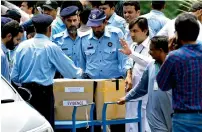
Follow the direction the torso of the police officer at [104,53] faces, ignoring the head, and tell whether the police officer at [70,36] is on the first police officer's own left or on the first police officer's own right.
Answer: on the first police officer's own right

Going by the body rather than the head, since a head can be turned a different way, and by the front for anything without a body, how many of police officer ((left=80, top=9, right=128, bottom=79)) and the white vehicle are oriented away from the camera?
0
